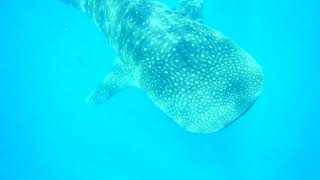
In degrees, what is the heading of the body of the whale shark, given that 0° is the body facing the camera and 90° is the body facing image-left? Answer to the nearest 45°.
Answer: approximately 315°
